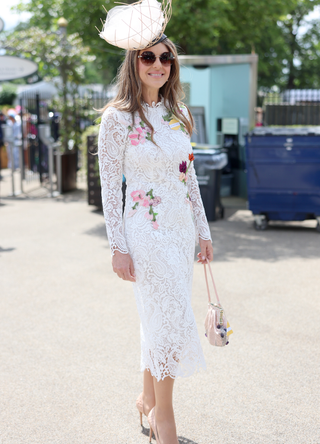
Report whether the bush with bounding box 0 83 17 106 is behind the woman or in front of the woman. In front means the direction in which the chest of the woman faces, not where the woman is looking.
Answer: behind

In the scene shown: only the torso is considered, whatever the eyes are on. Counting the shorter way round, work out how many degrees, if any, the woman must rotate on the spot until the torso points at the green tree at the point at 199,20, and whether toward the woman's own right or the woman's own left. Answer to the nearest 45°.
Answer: approximately 135° to the woman's own left

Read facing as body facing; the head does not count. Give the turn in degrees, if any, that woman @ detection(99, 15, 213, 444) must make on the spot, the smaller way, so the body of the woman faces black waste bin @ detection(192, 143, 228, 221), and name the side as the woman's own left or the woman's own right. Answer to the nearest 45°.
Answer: approximately 135° to the woman's own left

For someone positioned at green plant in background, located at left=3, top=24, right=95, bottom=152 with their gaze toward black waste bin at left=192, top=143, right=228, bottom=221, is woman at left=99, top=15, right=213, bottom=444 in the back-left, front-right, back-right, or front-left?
front-right

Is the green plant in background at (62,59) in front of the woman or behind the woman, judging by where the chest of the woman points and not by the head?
behind

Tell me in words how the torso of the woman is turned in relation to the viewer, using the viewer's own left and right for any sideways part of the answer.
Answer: facing the viewer and to the right of the viewer
